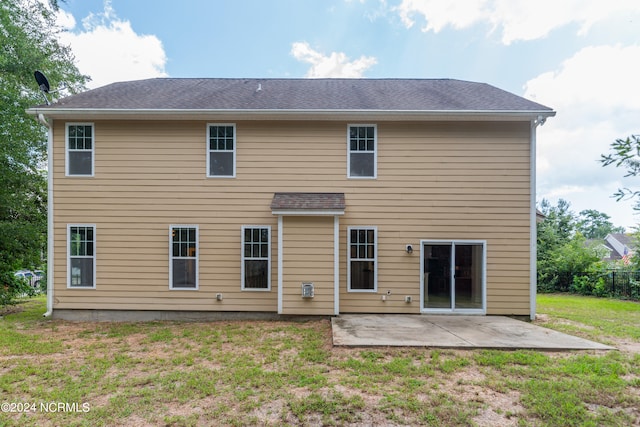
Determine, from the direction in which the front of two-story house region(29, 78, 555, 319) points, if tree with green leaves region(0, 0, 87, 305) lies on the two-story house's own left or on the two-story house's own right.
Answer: on the two-story house's own left

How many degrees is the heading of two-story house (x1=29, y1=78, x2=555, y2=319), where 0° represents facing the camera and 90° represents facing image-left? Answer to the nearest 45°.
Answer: approximately 180°
